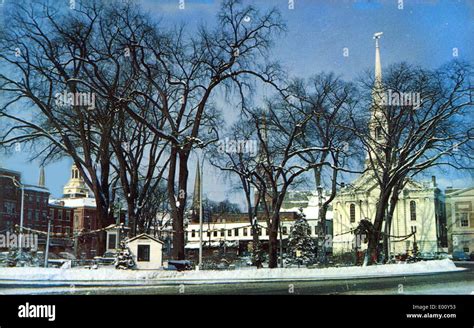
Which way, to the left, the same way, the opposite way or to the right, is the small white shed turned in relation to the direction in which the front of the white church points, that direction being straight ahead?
the same way

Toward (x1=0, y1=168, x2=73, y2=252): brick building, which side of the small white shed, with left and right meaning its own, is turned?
back

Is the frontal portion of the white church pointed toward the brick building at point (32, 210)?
no

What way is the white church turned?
toward the camera

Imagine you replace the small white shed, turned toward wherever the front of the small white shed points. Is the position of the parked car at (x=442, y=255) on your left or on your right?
on your left

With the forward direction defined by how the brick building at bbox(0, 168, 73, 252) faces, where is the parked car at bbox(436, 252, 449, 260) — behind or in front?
in front

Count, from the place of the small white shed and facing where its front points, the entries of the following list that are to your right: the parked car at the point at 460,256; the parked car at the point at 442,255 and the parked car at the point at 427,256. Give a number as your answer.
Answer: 0

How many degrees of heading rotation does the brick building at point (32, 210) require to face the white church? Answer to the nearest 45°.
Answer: approximately 45° to its left

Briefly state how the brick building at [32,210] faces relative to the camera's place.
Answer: facing the viewer and to the right of the viewer

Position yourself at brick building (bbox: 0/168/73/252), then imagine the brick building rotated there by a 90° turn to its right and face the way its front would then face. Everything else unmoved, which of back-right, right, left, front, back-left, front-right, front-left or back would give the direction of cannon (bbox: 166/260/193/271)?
back-left

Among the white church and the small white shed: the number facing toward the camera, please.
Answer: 2

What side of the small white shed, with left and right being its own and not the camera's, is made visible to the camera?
front

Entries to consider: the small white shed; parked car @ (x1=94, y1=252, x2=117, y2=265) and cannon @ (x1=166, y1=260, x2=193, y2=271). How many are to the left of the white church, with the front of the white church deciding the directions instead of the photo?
0

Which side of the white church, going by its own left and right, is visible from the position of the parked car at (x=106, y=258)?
right

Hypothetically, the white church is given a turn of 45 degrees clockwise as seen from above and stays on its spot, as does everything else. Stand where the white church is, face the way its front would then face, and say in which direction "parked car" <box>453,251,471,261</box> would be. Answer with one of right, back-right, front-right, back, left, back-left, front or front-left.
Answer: left
